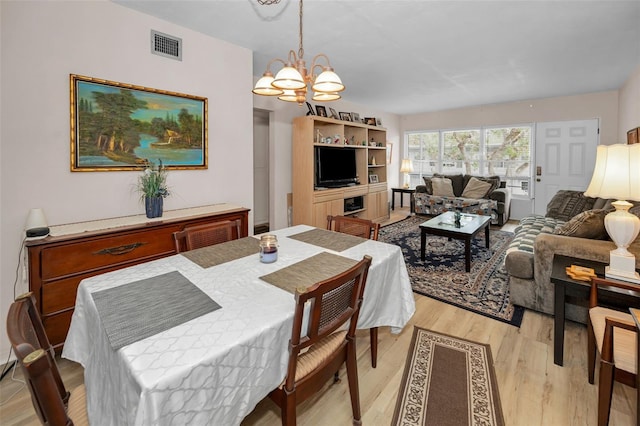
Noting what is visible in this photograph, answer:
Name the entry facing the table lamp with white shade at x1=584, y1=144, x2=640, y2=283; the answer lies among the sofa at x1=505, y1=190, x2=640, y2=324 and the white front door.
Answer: the white front door

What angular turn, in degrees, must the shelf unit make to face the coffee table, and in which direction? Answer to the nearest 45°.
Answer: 0° — it already faces it

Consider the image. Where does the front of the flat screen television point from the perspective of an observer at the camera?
facing the viewer and to the right of the viewer

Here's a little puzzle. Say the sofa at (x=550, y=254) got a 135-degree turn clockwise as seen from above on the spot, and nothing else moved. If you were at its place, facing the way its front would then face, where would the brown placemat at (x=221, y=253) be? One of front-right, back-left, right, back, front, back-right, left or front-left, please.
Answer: back

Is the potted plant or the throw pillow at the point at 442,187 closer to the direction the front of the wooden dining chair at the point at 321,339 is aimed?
the potted plant

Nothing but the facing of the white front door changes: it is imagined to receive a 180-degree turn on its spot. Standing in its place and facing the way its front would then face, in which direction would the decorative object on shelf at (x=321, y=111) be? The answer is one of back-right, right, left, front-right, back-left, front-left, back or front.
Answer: back-left

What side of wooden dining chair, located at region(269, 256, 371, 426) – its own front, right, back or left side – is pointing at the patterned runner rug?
right

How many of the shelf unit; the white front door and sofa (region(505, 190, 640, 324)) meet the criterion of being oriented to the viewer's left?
1

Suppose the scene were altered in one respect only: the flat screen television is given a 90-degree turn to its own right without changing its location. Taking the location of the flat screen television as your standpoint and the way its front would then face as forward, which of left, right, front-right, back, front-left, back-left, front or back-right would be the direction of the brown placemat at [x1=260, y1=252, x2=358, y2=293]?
front-left

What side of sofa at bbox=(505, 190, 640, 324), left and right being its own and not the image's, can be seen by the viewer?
left

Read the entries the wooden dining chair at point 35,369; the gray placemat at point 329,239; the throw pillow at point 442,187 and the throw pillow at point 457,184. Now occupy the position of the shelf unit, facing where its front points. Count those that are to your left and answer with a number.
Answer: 2

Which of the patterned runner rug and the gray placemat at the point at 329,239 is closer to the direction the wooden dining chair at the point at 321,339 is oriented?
the gray placemat

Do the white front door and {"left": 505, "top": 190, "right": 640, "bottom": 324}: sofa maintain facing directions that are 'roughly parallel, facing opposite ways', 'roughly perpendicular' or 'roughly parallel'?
roughly perpendicular

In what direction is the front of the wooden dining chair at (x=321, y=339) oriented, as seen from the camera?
facing away from the viewer and to the left of the viewer
